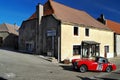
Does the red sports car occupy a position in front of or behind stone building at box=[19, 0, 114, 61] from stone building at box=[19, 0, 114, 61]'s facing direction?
in front

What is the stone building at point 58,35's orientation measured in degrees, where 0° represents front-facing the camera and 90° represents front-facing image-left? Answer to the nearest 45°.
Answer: approximately 315°
